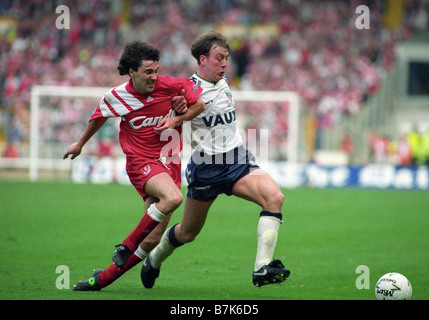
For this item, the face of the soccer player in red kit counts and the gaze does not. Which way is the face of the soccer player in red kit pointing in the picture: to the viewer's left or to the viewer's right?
to the viewer's right

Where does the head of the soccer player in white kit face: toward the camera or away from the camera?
toward the camera

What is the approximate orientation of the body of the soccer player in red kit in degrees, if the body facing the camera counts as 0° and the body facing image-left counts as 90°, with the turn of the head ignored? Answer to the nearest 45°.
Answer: approximately 315°

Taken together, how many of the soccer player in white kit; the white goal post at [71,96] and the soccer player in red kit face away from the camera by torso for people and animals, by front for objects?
0

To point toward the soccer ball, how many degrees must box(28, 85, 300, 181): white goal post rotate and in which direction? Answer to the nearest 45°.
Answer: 0° — it already faces it

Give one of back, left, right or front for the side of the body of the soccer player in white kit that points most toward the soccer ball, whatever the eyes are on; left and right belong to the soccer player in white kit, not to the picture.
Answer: front

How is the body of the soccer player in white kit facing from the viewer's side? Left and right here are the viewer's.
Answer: facing the viewer and to the right of the viewer

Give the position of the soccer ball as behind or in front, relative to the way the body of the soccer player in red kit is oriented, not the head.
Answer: in front

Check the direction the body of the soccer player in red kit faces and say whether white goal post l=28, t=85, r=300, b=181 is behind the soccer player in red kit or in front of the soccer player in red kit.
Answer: behind

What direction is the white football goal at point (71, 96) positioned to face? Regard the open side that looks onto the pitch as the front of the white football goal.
toward the camera

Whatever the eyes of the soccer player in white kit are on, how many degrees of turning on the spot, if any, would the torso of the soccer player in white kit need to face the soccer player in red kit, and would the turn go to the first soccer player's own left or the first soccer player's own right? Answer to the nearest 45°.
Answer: approximately 135° to the first soccer player's own right

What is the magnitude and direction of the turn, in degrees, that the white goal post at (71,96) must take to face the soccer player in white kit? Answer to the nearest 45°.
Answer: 0° — it already faces them

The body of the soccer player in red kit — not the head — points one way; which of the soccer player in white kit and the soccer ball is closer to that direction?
the soccer ball

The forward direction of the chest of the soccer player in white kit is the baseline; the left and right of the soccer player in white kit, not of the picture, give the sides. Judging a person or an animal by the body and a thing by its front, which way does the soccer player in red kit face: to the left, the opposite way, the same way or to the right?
the same way

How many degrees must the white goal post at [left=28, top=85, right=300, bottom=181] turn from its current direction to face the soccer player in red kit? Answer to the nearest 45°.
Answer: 0° — it already faces them
